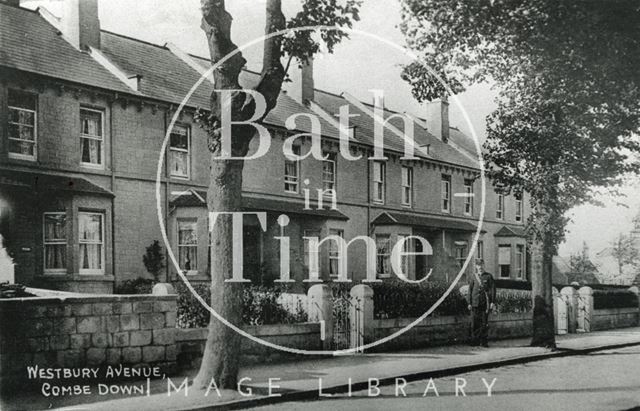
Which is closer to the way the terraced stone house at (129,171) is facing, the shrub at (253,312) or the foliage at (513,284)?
the shrub

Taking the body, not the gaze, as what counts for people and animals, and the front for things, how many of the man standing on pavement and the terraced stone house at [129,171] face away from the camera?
0

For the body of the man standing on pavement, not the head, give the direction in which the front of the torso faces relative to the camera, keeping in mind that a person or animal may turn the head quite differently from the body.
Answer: toward the camera

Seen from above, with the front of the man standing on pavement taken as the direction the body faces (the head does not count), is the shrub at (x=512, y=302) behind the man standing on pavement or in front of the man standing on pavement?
behind

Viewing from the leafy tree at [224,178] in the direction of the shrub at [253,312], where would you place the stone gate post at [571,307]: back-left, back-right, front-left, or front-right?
front-right

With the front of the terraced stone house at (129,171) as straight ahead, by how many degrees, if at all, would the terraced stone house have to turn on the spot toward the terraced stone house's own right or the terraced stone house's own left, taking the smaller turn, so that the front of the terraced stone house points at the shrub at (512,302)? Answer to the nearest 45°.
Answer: approximately 45° to the terraced stone house's own left

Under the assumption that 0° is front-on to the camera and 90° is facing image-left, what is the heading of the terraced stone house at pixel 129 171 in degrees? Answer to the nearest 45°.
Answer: approximately 315°
